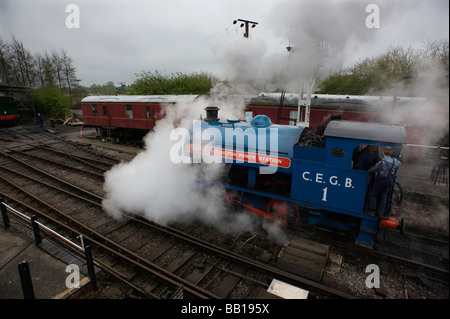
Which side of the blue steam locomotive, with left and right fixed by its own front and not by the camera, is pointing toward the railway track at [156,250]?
left

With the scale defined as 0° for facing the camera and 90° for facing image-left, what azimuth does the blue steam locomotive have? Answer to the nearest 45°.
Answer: approximately 135°

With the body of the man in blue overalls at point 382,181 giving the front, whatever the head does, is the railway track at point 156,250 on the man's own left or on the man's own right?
on the man's own left

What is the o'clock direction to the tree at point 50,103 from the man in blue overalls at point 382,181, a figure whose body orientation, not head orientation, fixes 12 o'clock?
The tree is roughly at 11 o'clock from the man in blue overalls.

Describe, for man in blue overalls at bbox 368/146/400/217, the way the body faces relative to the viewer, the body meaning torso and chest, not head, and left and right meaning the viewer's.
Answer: facing away from the viewer and to the left of the viewer

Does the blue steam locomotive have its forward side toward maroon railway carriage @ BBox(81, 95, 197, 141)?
yes
